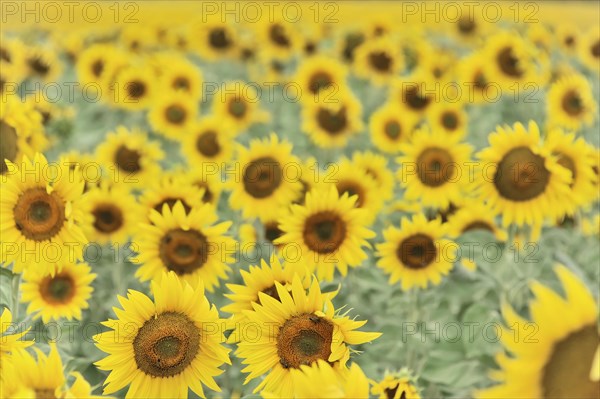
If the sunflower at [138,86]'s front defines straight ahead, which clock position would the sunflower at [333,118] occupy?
the sunflower at [333,118] is roughly at 10 o'clock from the sunflower at [138,86].

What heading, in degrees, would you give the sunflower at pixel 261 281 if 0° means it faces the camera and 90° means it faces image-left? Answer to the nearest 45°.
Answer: approximately 0°

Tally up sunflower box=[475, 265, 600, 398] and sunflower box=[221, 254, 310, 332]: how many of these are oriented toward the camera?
2

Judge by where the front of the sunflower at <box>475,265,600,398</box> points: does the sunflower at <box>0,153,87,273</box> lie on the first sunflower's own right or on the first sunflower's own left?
on the first sunflower's own right

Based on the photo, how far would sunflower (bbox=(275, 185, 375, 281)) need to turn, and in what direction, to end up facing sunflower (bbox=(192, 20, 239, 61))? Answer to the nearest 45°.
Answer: approximately 180°

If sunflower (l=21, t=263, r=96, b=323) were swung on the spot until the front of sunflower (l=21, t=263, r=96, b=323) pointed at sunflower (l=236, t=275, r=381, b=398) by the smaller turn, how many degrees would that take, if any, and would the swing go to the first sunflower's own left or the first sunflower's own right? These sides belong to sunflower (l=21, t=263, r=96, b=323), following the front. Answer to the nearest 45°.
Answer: approximately 45° to the first sunflower's own left

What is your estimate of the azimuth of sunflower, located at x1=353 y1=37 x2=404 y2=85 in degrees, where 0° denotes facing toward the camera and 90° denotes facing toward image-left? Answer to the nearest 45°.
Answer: approximately 0°

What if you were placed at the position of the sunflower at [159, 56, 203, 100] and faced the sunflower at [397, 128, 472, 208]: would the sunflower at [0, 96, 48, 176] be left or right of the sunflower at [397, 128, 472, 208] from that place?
right

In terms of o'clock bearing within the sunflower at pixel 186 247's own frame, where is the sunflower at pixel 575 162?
the sunflower at pixel 575 162 is roughly at 9 o'clock from the sunflower at pixel 186 247.
